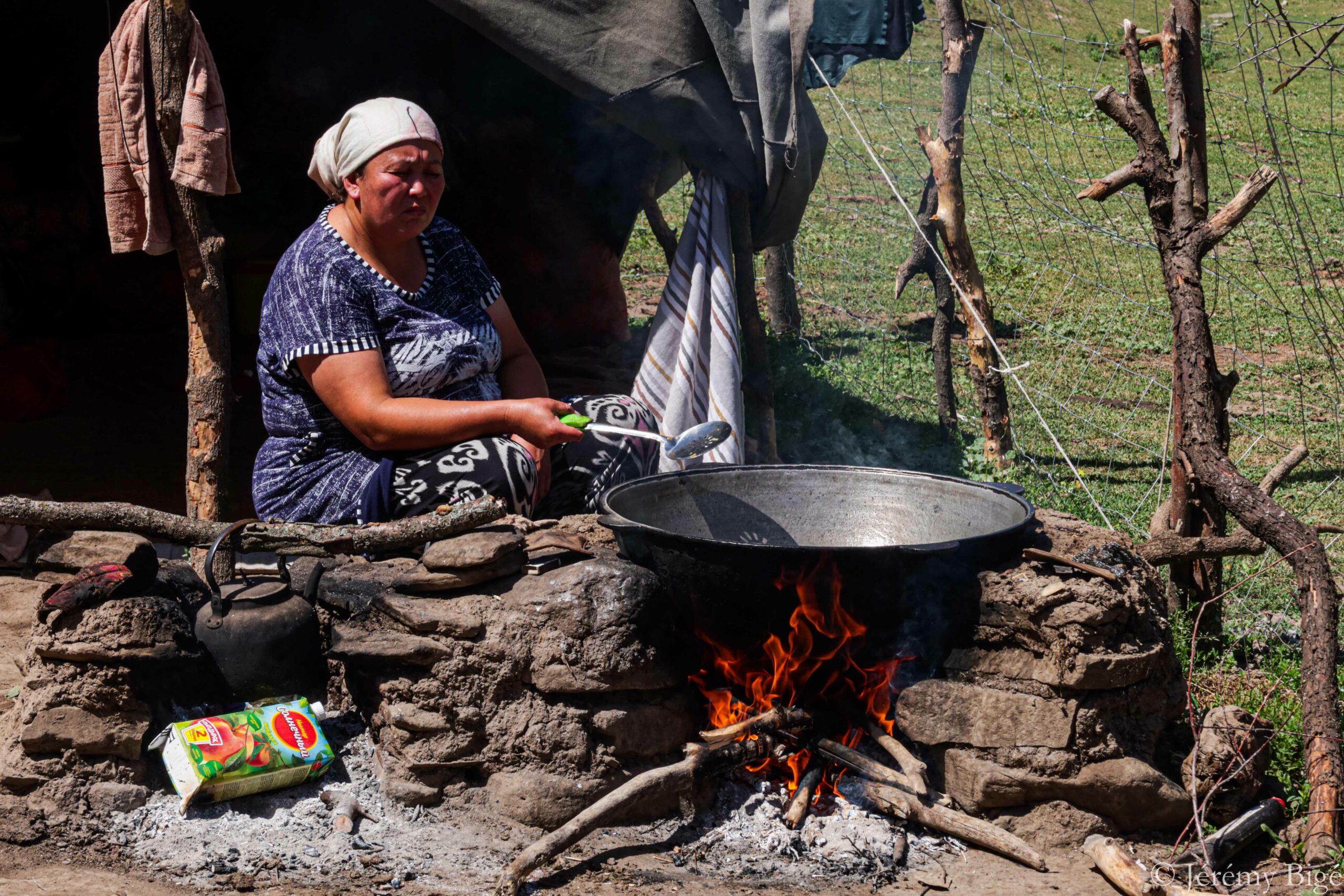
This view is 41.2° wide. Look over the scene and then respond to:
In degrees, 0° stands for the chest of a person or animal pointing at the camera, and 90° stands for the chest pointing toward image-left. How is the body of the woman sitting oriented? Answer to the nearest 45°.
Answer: approximately 315°

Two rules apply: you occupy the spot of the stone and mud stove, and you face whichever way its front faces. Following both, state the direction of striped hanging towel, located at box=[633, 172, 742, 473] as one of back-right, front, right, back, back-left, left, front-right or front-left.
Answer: back

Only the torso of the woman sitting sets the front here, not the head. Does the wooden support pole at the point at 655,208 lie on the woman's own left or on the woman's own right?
on the woman's own left

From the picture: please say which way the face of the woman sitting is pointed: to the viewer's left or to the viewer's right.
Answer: to the viewer's right

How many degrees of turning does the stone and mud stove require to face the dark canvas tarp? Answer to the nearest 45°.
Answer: approximately 180°

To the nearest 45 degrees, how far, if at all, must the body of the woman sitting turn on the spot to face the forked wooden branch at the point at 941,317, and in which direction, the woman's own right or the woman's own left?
approximately 90° to the woman's own left

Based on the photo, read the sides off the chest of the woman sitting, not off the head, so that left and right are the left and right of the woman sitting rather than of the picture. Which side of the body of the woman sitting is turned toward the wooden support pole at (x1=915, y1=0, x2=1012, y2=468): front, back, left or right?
left

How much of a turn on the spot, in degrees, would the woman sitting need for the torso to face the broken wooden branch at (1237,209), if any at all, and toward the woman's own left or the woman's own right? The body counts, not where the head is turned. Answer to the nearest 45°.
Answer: approximately 45° to the woman's own left

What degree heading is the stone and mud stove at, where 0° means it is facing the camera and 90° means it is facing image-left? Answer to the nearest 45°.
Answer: approximately 0°
